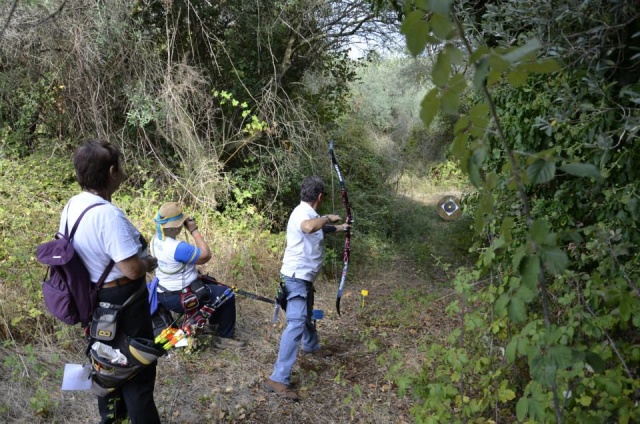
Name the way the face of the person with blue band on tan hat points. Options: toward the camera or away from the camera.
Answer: away from the camera

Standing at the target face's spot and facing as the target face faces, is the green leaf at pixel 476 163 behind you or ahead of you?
ahead

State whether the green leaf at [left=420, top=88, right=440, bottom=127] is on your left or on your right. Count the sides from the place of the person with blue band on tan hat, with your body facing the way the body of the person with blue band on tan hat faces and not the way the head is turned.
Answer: on your right

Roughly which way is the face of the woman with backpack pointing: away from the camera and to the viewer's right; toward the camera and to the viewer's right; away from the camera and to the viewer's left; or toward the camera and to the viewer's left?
away from the camera and to the viewer's right

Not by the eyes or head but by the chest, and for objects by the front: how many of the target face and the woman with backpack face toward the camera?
1

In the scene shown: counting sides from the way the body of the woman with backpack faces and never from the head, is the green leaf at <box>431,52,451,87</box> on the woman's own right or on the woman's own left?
on the woman's own right

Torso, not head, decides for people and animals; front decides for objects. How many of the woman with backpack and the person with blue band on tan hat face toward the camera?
0

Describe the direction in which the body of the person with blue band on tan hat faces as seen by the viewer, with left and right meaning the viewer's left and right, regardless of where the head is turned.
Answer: facing away from the viewer and to the right of the viewer

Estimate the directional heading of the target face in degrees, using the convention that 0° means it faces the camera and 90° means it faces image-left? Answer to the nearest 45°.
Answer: approximately 0°

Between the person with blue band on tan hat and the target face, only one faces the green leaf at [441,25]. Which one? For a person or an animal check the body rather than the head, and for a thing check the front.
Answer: the target face

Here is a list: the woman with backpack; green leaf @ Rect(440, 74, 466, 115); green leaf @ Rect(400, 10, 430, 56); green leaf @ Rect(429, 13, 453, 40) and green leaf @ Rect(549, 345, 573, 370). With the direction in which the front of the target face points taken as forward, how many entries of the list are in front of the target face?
5
